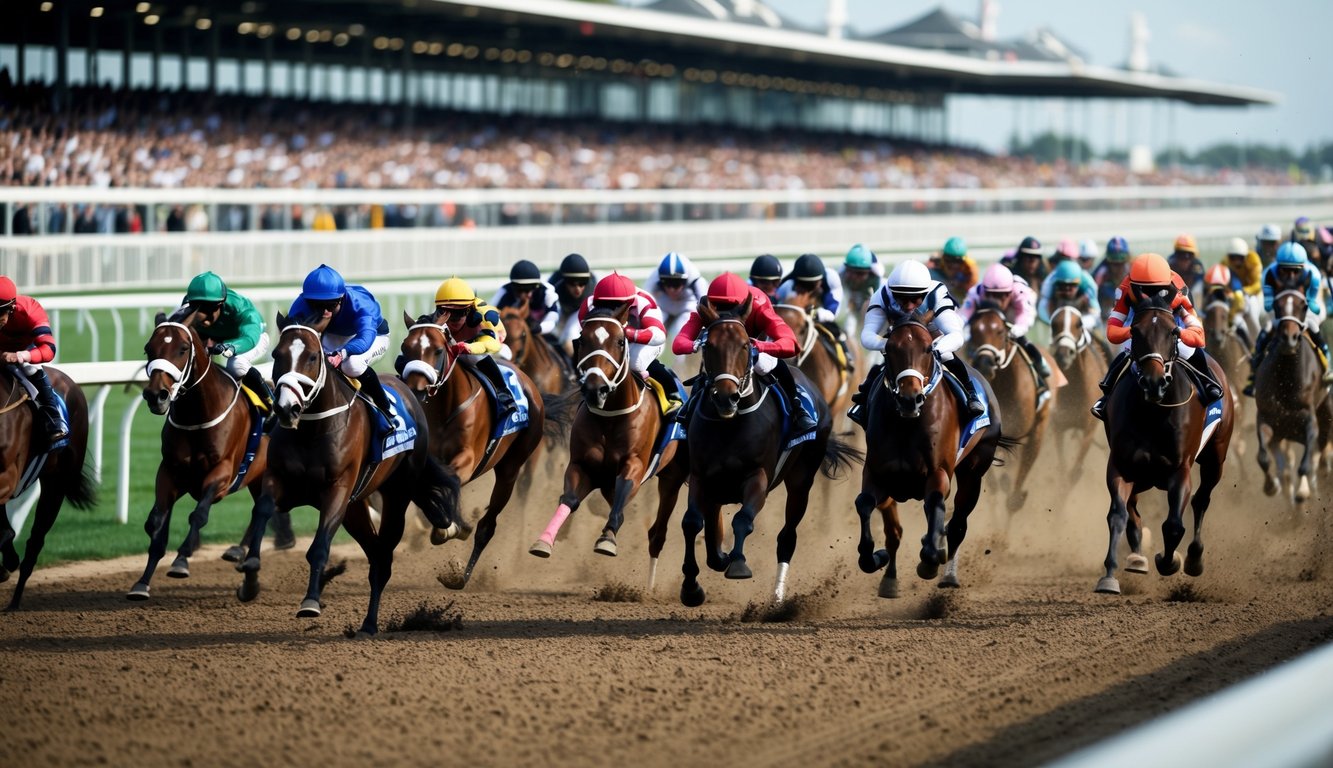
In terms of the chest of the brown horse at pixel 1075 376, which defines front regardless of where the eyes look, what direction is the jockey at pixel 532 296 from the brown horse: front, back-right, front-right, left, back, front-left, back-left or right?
front-right

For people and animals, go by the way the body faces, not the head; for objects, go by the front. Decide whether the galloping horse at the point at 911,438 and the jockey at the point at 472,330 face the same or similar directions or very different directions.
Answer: same or similar directions

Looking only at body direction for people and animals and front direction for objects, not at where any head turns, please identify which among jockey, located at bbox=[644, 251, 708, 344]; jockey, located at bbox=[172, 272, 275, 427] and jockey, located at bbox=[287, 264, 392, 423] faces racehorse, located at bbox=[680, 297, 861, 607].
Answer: jockey, located at bbox=[644, 251, 708, 344]

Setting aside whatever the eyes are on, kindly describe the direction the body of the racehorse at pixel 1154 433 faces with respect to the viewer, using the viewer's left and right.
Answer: facing the viewer

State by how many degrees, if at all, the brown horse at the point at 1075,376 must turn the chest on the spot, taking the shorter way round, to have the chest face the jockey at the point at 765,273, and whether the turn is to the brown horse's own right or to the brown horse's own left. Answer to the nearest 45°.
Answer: approximately 45° to the brown horse's own right

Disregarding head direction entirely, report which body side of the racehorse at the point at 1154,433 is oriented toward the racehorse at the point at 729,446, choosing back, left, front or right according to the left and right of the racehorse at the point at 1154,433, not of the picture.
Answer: right

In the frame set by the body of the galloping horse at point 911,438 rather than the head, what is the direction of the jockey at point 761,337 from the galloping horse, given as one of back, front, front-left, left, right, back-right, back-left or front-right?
right

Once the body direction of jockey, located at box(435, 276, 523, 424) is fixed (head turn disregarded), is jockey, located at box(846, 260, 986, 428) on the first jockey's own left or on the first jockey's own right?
on the first jockey's own left

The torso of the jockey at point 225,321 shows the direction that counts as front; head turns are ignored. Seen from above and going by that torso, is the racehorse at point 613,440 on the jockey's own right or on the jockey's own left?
on the jockey's own left

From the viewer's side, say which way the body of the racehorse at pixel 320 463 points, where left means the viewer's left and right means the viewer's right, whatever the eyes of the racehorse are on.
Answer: facing the viewer and to the left of the viewer

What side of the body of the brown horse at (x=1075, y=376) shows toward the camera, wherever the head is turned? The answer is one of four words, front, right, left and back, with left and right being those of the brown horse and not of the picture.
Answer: front

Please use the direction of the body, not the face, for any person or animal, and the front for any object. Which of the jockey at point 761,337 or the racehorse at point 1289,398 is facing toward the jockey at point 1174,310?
the racehorse

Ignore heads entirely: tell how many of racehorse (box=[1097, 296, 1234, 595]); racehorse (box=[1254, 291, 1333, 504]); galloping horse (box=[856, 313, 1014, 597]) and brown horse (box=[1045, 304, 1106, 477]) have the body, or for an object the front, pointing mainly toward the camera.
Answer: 4

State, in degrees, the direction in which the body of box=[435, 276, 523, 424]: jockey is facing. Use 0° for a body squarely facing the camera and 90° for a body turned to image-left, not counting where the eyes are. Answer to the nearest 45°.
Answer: approximately 45°
